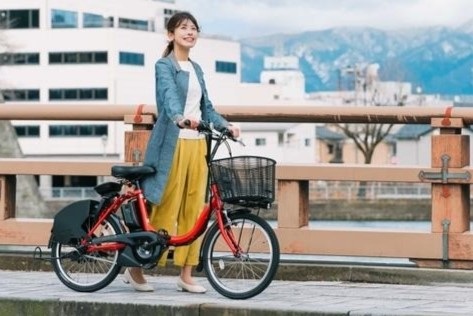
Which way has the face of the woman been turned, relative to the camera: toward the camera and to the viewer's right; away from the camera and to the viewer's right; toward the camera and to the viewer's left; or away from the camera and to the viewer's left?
toward the camera and to the viewer's right

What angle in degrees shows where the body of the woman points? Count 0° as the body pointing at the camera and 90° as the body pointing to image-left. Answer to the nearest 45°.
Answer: approximately 315°
